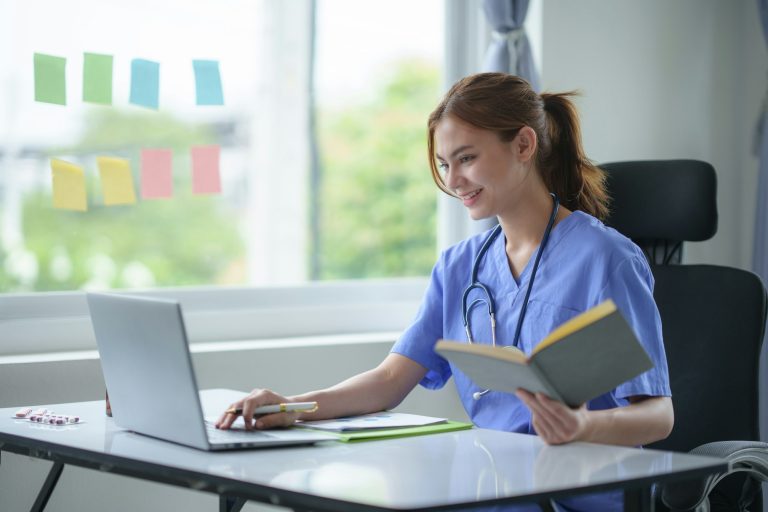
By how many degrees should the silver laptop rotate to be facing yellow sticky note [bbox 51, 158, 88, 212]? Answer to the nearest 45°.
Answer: approximately 45° to its left

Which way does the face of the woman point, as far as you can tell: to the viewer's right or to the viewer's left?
to the viewer's left

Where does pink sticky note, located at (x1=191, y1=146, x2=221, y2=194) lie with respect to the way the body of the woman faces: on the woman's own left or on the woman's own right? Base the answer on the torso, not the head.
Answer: on the woman's own right

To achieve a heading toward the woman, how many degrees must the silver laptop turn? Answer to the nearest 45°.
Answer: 0° — it already faces them

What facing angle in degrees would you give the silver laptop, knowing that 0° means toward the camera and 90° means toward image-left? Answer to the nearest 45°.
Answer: approximately 225°

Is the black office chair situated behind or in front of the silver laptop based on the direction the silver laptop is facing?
in front

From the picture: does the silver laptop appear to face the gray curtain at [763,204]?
yes

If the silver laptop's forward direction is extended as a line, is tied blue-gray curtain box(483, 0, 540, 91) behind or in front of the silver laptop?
in front

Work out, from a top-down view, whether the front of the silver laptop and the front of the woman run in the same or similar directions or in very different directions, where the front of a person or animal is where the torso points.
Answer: very different directions
